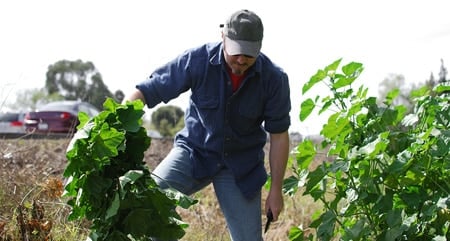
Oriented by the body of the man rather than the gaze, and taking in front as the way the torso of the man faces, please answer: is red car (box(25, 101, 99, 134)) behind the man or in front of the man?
behind

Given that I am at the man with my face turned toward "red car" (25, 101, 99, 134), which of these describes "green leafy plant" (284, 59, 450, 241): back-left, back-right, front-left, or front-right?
back-right

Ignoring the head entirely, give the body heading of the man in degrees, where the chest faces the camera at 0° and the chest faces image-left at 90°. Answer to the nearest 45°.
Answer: approximately 0°

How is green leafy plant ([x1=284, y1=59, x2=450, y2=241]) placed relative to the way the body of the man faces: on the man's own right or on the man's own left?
on the man's own left
